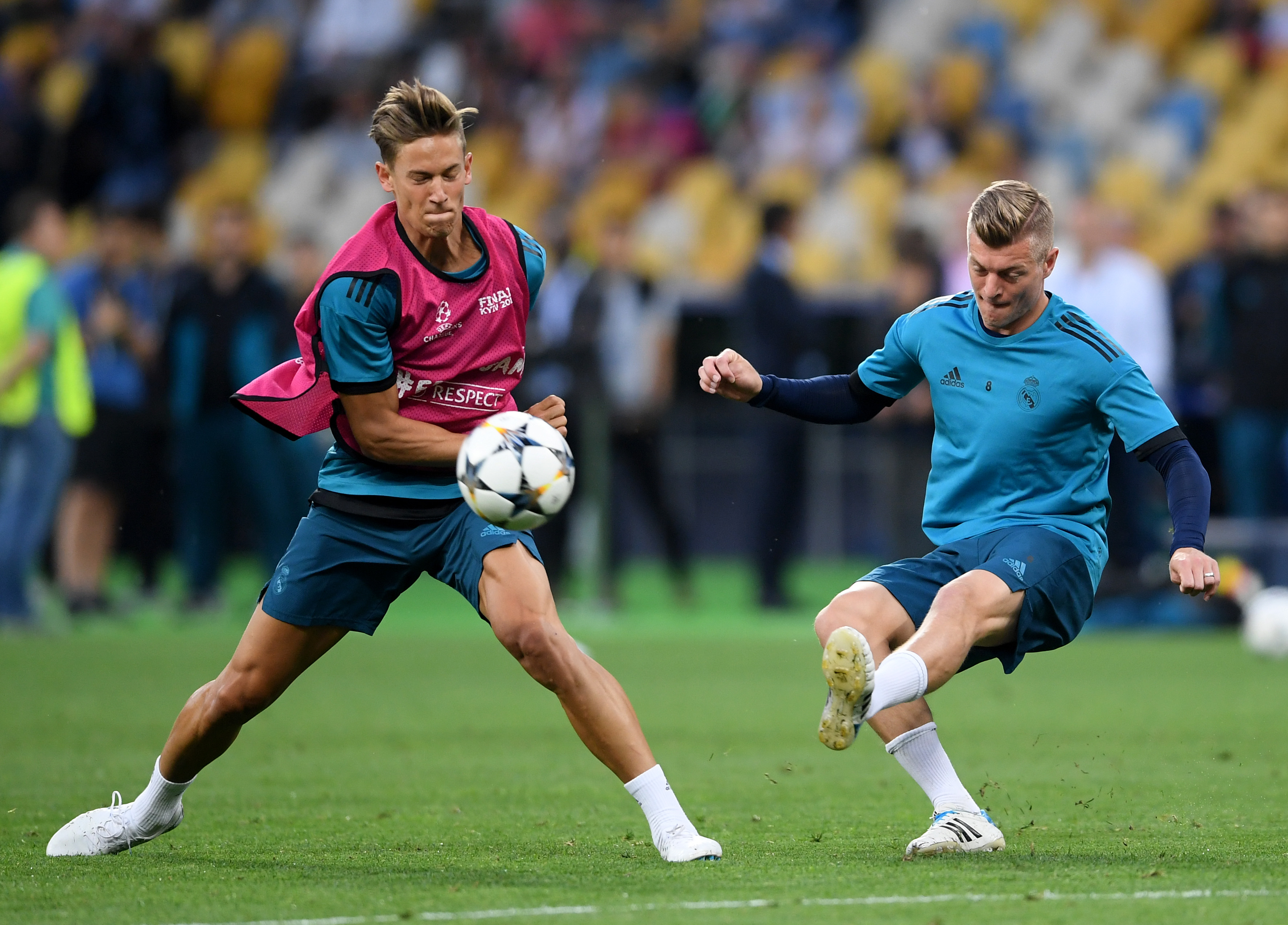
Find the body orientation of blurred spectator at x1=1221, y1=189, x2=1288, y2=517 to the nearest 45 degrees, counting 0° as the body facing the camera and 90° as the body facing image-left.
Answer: approximately 0°

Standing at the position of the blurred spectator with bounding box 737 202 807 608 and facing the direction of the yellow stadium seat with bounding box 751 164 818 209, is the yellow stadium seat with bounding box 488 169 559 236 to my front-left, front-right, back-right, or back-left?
front-left

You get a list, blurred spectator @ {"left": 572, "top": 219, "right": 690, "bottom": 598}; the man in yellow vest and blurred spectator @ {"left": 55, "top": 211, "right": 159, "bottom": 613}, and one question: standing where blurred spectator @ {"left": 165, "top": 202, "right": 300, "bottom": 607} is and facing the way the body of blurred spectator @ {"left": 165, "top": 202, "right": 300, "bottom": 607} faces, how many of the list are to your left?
1

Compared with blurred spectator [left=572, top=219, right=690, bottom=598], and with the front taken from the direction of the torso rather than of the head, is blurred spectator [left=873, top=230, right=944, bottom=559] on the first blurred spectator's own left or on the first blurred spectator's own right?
on the first blurred spectator's own left

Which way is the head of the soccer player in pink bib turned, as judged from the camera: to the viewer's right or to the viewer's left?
to the viewer's right

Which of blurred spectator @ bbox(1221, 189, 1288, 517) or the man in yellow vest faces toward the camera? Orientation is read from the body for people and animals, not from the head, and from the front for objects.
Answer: the blurred spectator

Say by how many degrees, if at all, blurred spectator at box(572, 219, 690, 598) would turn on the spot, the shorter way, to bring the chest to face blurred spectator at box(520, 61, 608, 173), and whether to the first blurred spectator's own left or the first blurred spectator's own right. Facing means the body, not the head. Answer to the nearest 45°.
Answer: approximately 180°

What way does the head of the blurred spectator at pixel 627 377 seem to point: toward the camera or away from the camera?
toward the camera

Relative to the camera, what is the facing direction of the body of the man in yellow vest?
to the viewer's right

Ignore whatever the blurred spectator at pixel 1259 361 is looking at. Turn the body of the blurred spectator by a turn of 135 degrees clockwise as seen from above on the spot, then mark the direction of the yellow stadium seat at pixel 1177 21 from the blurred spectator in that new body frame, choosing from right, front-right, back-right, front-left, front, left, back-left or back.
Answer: front-right

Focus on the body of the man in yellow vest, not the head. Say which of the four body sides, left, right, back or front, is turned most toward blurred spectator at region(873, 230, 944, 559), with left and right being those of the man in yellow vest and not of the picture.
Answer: front

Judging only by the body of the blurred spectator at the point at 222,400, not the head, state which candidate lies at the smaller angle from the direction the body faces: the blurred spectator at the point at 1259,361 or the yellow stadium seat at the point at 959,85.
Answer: the blurred spectator

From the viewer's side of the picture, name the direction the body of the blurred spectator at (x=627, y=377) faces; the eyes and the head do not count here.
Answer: toward the camera

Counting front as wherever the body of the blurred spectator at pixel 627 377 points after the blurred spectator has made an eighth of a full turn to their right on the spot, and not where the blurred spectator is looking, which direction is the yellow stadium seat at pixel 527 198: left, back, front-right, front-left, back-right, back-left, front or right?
back-right
